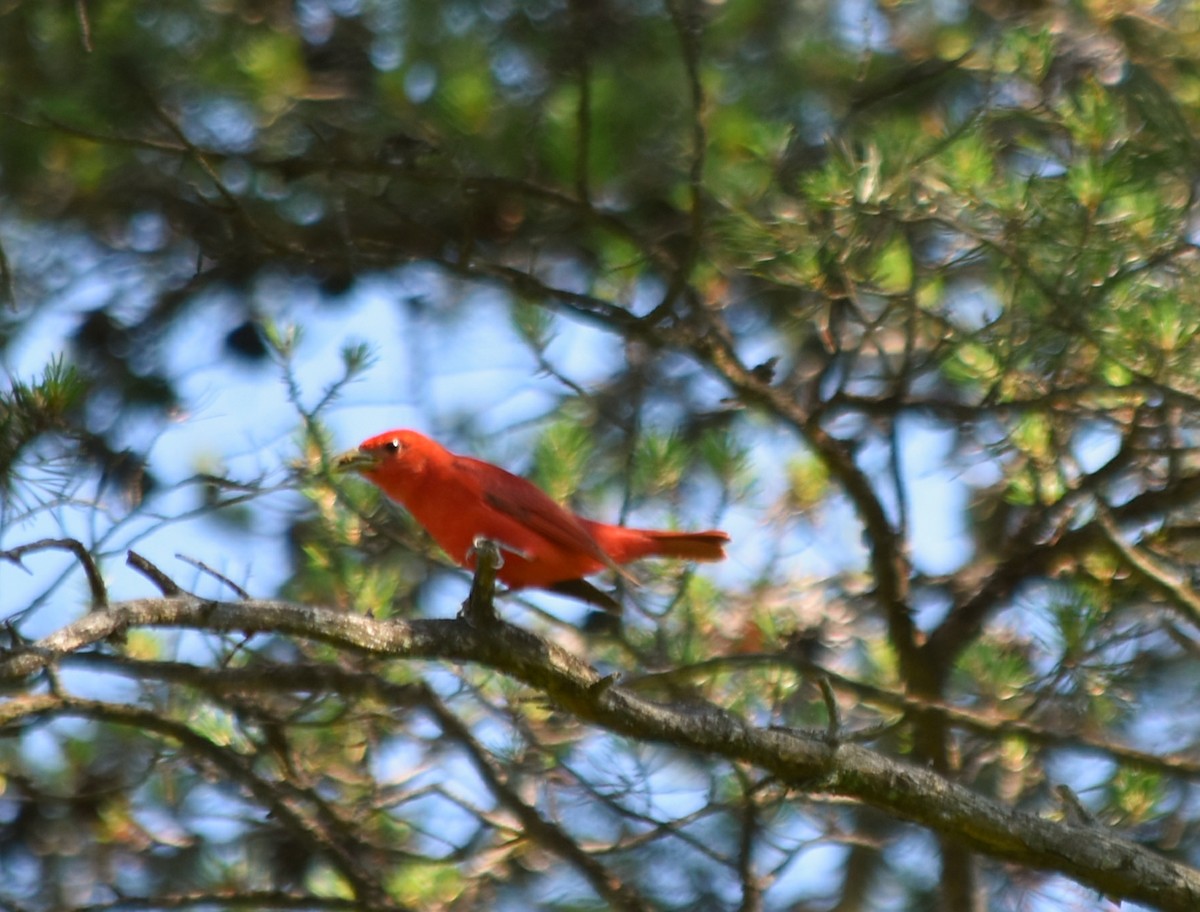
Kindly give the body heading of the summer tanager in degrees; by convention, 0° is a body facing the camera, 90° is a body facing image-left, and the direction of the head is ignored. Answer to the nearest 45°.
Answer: approximately 90°
